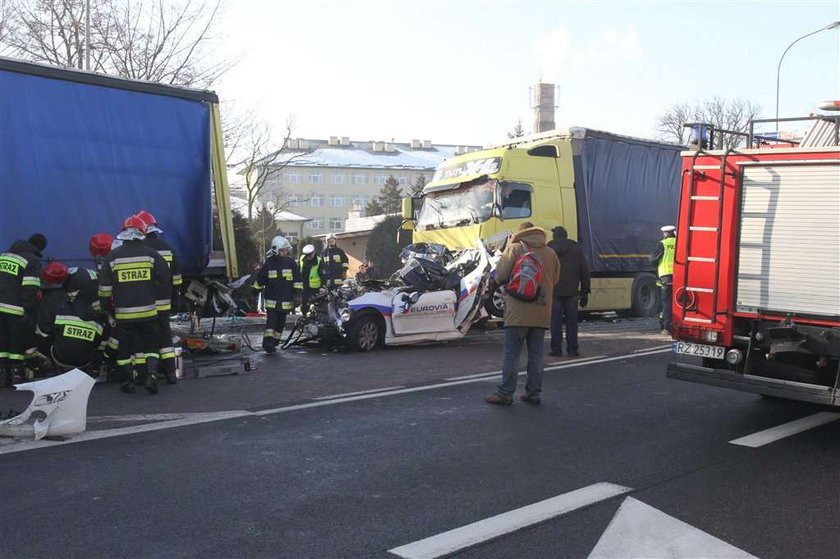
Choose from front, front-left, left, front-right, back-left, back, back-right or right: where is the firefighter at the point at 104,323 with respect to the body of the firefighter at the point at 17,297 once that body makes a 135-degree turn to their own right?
left

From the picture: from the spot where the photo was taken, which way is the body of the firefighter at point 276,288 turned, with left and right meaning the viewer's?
facing the viewer

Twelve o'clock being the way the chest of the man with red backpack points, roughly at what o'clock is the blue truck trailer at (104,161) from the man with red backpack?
The blue truck trailer is roughly at 11 o'clock from the man with red backpack.

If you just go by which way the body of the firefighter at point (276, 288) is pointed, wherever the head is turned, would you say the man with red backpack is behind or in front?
in front

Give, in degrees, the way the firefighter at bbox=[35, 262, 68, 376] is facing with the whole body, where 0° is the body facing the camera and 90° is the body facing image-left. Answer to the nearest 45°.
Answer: approximately 225°

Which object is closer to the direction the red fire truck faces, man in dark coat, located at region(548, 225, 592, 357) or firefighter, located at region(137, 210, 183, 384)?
the man in dark coat

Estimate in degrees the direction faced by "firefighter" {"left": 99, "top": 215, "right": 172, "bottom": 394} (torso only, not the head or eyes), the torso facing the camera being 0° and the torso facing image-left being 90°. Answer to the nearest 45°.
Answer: approximately 180°

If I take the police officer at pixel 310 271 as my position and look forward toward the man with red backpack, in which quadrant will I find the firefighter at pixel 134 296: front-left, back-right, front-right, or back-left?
front-right

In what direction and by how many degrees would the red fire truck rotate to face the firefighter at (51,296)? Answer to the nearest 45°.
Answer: approximately 135° to its left

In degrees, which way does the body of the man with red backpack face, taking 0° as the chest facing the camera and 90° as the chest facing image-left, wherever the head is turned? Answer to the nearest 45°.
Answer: approximately 135°

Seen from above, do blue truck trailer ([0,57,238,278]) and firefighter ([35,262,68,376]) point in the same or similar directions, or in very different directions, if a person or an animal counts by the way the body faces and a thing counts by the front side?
very different directions

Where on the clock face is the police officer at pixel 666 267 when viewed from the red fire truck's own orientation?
The police officer is roughly at 10 o'clock from the red fire truck.

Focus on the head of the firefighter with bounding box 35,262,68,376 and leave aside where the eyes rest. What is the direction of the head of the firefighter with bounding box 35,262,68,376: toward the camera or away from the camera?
away from the camera

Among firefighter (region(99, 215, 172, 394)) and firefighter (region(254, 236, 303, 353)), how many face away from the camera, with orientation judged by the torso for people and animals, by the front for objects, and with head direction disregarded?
1

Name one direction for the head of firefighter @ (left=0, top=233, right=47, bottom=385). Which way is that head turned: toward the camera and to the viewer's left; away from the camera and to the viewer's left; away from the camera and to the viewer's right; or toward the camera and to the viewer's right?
away from the camera and to the viewer's right

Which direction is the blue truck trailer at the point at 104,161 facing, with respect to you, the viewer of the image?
facing the viewer and to the left of the viewer

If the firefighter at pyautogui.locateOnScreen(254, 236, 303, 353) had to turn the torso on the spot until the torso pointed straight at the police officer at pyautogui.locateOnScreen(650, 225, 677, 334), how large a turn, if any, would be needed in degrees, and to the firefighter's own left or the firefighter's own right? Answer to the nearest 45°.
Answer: approximately 90° to the firefighter's own left

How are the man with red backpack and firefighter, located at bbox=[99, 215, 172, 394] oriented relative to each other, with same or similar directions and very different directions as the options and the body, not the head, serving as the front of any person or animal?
same or similar directions
